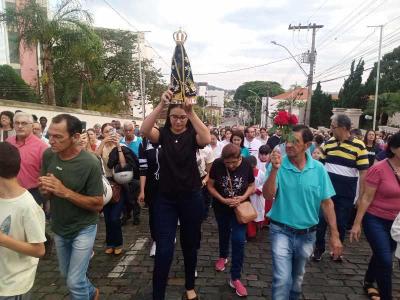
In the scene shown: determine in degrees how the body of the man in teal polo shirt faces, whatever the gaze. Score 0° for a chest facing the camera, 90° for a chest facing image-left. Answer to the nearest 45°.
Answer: approximately 45°

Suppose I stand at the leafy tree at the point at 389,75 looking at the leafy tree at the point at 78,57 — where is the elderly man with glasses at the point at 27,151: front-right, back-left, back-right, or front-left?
front-left

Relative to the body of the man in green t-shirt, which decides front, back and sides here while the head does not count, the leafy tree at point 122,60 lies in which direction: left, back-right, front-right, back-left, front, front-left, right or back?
back-right

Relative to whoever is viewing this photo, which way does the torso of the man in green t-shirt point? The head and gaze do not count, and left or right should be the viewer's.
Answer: facing the viewer and to the left of the viewer

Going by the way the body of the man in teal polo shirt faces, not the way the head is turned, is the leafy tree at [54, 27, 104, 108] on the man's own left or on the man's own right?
on the man's own right

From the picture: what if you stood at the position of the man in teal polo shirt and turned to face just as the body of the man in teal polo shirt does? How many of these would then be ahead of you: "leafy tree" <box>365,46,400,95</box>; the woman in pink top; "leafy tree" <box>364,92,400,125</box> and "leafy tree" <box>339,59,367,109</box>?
0

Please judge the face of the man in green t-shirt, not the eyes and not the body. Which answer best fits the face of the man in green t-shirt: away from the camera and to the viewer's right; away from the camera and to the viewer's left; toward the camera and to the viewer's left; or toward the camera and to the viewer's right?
toward the camera and to the viewer's left

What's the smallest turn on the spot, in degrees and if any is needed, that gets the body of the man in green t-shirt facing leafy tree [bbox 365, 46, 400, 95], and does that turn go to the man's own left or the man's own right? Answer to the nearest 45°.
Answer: approximately 180°

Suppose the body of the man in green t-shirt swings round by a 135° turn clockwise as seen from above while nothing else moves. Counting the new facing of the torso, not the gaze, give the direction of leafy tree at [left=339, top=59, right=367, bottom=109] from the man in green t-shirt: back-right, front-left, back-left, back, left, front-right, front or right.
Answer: front-right

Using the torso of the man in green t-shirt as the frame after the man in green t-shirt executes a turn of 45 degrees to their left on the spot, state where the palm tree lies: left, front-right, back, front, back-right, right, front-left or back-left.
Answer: back

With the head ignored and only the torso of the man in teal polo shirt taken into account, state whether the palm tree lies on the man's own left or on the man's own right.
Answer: on the man's own right

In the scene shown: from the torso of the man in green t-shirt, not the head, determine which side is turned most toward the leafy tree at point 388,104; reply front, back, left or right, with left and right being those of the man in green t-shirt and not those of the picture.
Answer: back

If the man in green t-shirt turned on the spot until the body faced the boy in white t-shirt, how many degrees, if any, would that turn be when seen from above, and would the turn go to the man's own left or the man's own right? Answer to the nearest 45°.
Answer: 0° — they already face them

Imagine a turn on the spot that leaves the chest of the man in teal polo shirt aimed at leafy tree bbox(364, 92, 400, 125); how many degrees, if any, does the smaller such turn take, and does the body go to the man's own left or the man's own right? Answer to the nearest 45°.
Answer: approximately 135° to the man's own right

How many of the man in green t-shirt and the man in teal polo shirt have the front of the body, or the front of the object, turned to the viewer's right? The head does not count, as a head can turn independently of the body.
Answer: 0

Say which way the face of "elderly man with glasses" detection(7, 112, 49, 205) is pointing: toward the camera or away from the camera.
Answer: toward the camera

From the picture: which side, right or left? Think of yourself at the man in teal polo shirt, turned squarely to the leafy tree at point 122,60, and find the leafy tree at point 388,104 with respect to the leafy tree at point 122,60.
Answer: right

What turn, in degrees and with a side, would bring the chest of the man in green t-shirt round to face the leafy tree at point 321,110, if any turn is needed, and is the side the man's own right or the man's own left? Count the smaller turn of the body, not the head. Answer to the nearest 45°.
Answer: approximately 180°
